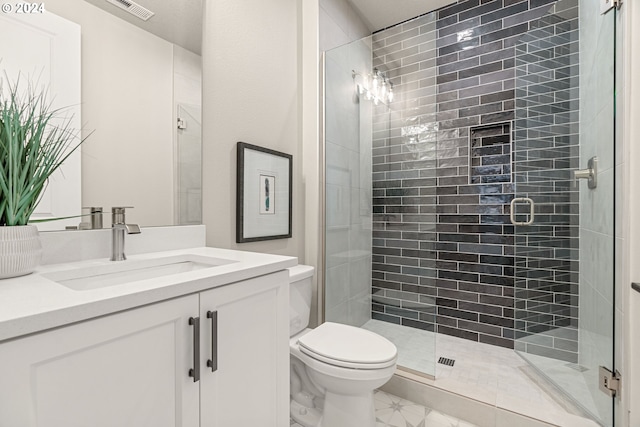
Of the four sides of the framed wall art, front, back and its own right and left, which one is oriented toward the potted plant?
right

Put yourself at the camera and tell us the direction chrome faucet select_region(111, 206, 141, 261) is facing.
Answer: facing the viewer and to the right of the viewer

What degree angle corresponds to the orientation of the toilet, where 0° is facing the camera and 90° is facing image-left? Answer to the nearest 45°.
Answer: approximately 315°

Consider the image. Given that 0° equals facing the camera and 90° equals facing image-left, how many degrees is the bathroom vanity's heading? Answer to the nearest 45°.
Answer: approximately 315°

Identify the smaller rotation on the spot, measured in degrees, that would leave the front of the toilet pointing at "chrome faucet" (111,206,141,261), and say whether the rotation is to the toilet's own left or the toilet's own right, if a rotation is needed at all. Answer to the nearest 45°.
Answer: approximately 90° to the toilet's own right

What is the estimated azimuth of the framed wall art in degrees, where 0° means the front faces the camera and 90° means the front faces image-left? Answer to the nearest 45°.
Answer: approximately 315°
